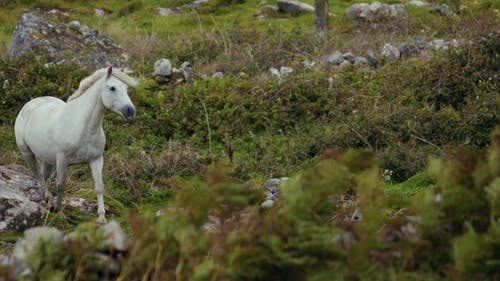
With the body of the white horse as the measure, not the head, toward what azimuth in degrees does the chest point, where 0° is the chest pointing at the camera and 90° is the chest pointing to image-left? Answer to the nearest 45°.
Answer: approximately 315°

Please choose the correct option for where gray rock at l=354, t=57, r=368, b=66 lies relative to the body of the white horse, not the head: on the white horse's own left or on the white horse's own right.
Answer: on the white horse's own left

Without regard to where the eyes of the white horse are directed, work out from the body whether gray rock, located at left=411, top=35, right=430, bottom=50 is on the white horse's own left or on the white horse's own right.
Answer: on the white horse's own left

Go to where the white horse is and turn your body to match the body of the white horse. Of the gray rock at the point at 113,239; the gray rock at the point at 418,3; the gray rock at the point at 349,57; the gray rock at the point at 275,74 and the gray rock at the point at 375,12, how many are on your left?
4

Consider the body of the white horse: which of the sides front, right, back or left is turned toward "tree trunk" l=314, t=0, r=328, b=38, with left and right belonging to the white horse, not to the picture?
left

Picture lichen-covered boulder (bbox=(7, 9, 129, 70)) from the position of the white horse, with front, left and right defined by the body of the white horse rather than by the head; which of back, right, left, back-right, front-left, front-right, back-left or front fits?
back-left

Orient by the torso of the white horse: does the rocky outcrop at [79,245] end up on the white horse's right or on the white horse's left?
on the white horse's right

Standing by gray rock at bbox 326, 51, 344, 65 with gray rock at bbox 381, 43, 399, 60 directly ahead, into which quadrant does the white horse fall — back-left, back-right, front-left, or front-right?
back-right

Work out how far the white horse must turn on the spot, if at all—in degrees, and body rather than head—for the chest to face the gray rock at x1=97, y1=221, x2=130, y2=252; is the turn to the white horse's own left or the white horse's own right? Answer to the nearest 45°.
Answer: approximately 45° to the white horse's own right

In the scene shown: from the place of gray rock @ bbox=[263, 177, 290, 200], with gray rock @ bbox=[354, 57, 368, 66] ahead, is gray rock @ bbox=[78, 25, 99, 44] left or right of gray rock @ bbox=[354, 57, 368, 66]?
left

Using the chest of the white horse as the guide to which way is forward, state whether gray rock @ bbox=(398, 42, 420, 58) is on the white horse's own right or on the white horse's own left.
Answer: on the white horse's own left
